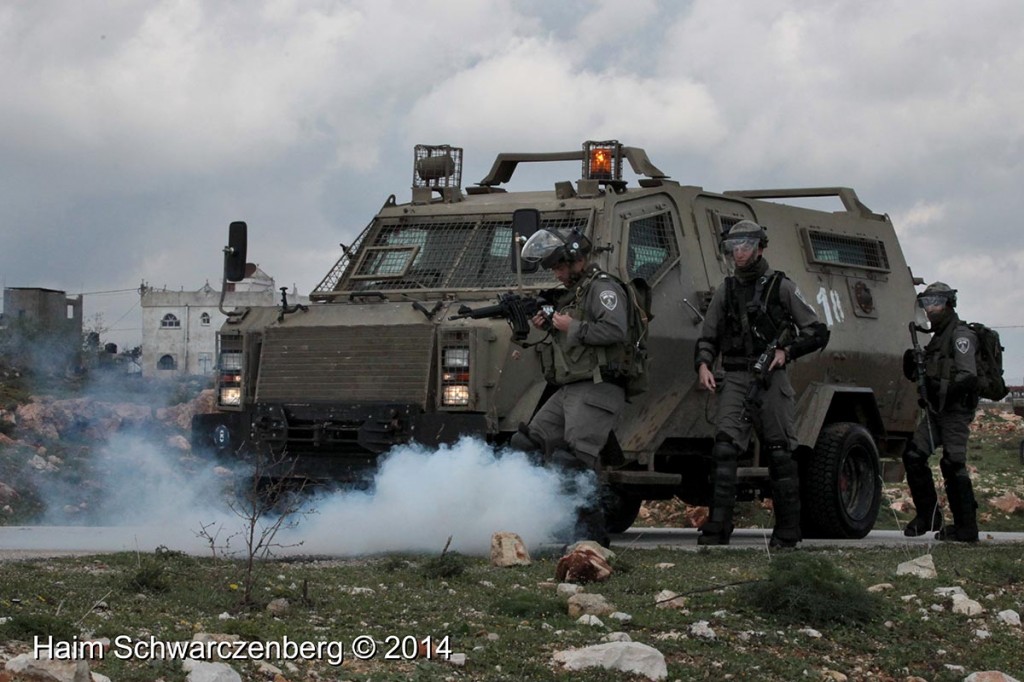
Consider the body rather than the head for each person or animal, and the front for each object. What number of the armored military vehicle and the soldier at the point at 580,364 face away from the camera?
0

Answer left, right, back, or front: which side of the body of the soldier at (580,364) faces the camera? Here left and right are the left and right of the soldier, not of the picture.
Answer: left

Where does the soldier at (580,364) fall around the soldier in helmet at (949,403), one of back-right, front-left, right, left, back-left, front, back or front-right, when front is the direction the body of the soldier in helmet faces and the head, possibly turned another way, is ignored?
front

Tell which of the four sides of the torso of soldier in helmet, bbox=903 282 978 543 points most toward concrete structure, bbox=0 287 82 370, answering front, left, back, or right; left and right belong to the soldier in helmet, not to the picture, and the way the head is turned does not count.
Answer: right

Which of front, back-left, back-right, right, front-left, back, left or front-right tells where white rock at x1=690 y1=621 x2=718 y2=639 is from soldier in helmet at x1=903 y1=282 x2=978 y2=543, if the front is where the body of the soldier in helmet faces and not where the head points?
front-left

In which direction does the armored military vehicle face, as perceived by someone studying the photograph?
facing the viewer and to the left of the viewer

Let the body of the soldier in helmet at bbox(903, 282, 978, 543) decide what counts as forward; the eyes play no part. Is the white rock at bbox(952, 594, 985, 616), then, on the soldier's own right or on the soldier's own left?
on the soldier's own left

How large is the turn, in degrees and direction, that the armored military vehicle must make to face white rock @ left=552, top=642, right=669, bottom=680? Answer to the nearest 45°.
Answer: approximately 45° to its left

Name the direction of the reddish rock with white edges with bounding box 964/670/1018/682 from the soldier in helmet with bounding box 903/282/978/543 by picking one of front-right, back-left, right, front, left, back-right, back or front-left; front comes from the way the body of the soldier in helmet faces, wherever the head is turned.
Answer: front-left

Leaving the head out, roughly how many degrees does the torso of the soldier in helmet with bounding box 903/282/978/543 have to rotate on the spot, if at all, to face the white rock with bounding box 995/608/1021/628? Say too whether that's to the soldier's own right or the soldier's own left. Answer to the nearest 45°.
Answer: approximately 45° to the soldier's own left

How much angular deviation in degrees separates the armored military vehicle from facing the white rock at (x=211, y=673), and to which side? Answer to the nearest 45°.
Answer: approximately 45° to its left
